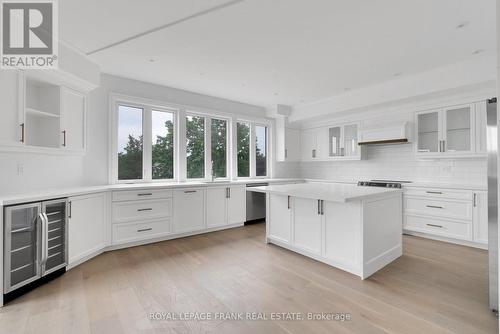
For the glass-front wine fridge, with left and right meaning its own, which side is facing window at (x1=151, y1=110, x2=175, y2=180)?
left

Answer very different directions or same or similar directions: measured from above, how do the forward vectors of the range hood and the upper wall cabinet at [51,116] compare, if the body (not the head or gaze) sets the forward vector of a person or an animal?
very different directions

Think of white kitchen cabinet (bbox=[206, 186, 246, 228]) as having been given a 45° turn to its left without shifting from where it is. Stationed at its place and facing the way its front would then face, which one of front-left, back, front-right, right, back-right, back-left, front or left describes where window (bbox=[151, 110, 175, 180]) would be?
back

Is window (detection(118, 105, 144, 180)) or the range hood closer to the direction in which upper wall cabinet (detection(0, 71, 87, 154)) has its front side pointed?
the range hood

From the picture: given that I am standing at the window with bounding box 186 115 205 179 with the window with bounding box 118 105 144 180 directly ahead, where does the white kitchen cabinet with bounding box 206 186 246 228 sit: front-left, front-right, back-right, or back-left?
back-left

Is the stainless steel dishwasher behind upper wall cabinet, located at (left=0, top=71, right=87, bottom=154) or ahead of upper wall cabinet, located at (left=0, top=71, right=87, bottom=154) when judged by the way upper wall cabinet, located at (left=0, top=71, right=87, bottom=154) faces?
ahead

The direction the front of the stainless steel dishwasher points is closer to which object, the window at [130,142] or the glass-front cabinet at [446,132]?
the glass-front cabinet

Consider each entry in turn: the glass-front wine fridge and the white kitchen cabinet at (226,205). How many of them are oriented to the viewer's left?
0

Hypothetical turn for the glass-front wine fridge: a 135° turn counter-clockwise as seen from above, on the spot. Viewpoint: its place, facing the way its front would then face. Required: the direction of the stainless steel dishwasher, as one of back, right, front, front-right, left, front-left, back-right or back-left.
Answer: right

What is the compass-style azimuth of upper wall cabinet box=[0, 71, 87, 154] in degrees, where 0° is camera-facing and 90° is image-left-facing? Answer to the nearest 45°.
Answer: approximately 315°

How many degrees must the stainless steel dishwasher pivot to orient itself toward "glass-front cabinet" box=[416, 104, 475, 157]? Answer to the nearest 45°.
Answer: approximately 45° to its left

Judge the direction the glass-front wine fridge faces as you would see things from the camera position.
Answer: facing the viewer and to the right of the viewer

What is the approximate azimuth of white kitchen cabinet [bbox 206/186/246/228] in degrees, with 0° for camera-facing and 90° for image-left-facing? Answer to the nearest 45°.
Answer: approximately 315°

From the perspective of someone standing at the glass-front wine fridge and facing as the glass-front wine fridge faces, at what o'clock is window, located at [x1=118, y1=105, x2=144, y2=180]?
The window is roughly at 9 o'clock from the glass-front wine fridge.

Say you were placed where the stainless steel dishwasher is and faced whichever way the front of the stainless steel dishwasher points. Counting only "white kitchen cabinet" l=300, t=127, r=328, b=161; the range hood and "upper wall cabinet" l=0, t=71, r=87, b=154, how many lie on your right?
1

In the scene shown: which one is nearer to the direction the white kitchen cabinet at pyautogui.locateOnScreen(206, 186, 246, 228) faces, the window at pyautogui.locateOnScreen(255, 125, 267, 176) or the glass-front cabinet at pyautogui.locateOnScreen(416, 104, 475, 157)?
the glass-front cabinet

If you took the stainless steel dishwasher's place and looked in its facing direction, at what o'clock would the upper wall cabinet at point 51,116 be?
The upper wall cabinet is roughly at 3 o'clock from the stainless steel dishwasher.

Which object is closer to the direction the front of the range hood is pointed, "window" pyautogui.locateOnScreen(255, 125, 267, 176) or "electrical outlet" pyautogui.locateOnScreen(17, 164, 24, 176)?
the electrical outlet

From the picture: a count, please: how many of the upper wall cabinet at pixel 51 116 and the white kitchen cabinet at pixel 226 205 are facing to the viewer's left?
0
